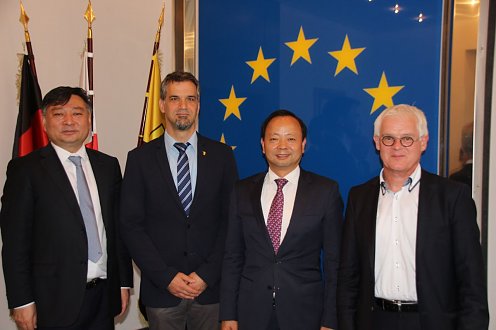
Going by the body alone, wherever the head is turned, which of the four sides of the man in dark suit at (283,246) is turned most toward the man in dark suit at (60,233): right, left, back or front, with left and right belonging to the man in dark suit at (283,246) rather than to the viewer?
right

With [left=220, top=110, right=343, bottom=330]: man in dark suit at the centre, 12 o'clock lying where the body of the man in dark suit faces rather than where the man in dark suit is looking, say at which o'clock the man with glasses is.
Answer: The man with glasses is roughly at 10 o'clock from the man in dark suit.

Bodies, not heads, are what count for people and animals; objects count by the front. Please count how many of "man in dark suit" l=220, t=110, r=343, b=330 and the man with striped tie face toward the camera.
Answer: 2

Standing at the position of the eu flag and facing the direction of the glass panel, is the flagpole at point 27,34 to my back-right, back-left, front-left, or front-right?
back-right

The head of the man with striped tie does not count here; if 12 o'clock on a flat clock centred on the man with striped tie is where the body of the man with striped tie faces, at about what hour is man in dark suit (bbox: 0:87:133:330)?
The man in dark suit is roughly at 3 o'clock from the man with striped tie.

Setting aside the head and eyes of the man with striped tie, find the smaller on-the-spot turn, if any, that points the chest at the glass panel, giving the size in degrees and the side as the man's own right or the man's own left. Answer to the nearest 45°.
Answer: approximately 90° to the man's own left

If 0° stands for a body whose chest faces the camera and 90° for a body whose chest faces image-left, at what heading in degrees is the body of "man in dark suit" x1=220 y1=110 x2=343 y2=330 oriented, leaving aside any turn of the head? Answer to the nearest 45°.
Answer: approximately 0°

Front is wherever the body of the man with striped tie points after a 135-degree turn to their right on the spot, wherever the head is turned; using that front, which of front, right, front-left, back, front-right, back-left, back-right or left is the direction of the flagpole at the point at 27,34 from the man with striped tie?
front

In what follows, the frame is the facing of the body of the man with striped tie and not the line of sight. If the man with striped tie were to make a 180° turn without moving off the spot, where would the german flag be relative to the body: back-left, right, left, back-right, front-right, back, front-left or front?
front-left
